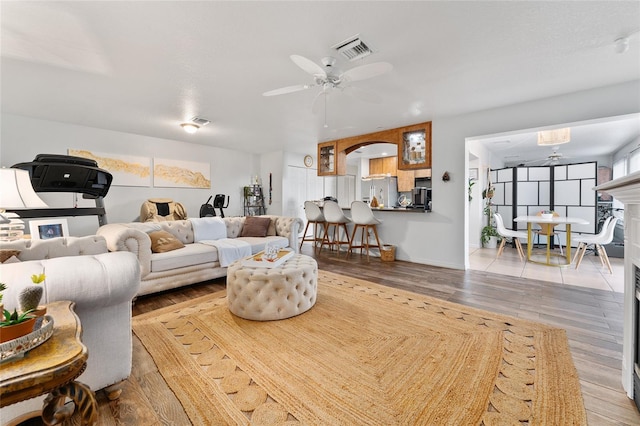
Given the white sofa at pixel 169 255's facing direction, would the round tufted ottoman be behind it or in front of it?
in front

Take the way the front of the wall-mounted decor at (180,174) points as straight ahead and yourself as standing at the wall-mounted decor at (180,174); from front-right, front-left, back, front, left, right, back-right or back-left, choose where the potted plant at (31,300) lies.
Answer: front-right

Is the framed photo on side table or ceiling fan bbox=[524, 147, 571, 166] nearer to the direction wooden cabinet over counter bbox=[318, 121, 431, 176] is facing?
the framed photo on side table

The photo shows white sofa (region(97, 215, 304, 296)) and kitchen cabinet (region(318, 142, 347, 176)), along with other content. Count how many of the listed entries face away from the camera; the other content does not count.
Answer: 0

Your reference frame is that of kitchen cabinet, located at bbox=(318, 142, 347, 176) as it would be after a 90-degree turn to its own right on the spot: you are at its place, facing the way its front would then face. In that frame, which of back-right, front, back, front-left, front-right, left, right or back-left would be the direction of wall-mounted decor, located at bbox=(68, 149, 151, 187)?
front-left

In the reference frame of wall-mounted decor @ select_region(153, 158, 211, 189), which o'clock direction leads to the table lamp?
The table lamp is roughly at 2 o'clock from the wall-mounted decor.

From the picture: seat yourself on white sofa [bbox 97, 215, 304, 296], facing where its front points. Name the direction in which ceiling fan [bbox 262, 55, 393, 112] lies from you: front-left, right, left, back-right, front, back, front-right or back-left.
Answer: front

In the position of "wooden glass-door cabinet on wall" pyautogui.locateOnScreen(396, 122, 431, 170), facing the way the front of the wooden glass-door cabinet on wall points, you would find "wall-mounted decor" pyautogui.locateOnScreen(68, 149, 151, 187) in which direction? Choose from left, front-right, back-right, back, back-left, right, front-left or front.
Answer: front-right

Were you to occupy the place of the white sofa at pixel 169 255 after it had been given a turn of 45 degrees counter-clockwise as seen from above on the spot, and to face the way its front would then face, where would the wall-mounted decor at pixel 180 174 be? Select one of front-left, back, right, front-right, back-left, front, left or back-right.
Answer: left

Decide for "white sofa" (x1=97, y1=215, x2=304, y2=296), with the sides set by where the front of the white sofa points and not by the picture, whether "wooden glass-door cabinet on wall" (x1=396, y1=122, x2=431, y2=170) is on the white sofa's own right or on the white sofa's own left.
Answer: on the white sofa's own left

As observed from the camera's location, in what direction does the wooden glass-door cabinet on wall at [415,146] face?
facing the viewer and to the left of the viewer

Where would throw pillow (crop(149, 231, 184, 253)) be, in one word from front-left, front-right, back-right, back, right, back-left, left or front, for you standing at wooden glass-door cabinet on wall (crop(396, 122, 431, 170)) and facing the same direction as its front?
front

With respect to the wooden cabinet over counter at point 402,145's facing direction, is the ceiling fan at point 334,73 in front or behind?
in front

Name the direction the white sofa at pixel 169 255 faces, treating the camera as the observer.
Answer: facing the viewer and to the right of the viewer

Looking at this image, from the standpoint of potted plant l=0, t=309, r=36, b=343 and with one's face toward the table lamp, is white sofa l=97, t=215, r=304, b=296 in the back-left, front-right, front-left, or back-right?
front-right

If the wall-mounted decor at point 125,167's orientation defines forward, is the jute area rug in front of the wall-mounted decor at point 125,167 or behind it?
in front
